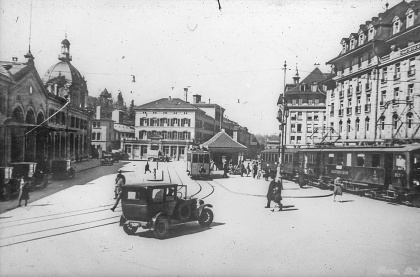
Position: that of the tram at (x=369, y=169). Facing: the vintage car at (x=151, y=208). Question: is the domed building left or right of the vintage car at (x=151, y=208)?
right

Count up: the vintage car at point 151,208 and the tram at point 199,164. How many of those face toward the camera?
1

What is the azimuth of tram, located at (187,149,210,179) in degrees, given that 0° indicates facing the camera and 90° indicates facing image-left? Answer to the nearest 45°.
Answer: approximately 0°

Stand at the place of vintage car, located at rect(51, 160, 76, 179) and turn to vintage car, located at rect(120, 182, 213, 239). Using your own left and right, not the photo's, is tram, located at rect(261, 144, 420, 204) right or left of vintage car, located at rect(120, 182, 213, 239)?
left

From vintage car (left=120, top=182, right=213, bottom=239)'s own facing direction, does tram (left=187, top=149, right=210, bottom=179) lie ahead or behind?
ahead

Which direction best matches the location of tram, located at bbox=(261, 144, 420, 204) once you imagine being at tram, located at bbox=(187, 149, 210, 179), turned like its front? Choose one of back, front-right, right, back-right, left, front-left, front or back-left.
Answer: front-left
